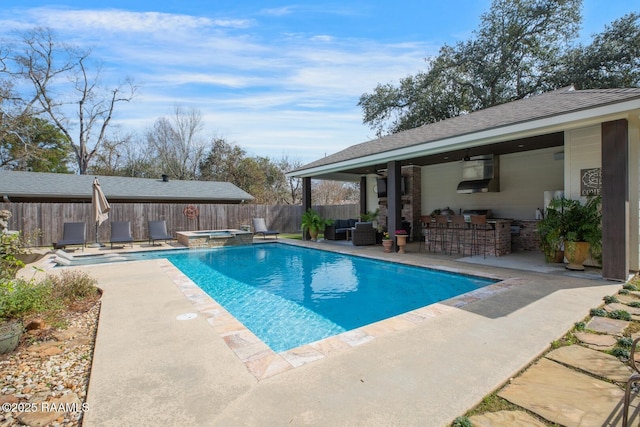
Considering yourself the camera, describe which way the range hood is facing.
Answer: facing the viewer and to the left of the viewer

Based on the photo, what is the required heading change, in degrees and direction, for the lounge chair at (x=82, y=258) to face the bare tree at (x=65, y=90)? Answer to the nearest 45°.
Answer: approximately 90° to its left

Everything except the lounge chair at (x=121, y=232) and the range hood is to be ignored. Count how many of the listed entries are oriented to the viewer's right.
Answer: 0

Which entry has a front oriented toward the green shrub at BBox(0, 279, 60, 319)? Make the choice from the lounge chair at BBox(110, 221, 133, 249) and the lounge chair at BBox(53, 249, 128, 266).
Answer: the lounge chair at BBox(110, 221, 133, 249)

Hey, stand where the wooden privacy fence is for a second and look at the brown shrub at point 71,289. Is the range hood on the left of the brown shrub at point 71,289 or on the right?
left

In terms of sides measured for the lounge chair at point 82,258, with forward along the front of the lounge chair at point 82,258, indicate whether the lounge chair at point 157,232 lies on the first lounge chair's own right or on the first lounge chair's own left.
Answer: on the first lounge chair's own left

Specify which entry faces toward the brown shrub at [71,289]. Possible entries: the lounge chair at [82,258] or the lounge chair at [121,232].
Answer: the lounge chair at [121,232]

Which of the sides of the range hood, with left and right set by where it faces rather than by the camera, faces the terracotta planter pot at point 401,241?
front

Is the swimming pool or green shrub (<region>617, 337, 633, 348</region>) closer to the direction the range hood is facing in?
the swimming pool

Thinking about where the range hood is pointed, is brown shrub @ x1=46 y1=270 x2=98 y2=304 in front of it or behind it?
in front

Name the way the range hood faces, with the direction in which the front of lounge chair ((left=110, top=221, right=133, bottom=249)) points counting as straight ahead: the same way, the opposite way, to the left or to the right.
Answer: to the right

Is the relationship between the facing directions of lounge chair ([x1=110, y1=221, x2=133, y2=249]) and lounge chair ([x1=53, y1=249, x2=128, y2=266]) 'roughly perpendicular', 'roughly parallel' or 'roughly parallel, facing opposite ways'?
roughly perpendicular

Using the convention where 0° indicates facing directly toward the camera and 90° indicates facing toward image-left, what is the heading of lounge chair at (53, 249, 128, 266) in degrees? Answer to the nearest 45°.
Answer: approximately 270°

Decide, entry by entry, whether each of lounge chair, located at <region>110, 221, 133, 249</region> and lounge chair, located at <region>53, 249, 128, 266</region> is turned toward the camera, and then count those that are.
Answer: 1

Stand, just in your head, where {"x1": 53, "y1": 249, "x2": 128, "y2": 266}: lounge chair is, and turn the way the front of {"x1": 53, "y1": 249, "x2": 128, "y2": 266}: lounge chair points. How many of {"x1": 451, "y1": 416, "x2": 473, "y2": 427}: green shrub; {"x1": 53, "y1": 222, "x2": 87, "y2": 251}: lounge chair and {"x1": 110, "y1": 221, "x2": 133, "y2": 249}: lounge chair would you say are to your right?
1
